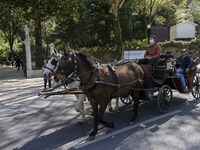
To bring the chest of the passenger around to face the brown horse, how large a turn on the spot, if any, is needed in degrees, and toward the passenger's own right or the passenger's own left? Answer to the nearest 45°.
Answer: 0° — they already face it

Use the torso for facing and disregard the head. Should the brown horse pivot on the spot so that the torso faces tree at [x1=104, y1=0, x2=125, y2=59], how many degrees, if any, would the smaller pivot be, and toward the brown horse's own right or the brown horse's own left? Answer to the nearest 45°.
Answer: approximately 135° to the brown horse's own right

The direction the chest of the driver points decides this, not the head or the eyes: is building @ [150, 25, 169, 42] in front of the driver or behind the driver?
behind

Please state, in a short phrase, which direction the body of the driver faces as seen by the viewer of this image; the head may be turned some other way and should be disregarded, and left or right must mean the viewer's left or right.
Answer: facing the viewer and to the left of the viewer

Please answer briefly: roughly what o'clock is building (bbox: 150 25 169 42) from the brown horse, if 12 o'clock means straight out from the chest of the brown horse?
The building is roughly at 5 o'clock from the brown horse.

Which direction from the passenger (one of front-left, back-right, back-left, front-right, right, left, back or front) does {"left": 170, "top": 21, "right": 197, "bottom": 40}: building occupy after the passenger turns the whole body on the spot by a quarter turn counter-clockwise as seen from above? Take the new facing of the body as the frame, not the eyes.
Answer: back-left

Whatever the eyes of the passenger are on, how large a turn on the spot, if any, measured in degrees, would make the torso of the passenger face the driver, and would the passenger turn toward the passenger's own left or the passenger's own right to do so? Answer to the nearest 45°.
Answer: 0° — they already face them

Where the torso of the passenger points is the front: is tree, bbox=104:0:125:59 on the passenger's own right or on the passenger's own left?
on the passenger's own right

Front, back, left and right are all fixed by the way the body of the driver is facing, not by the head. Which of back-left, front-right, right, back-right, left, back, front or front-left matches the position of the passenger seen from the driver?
back

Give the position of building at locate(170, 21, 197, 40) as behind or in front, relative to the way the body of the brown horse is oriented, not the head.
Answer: behind

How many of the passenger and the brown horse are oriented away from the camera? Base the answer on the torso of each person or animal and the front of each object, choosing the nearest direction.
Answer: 0

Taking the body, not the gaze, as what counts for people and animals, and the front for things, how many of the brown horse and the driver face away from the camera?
0

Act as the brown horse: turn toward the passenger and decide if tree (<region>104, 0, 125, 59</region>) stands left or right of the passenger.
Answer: left

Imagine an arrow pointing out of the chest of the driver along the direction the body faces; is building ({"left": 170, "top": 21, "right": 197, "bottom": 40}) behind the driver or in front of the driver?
behind
